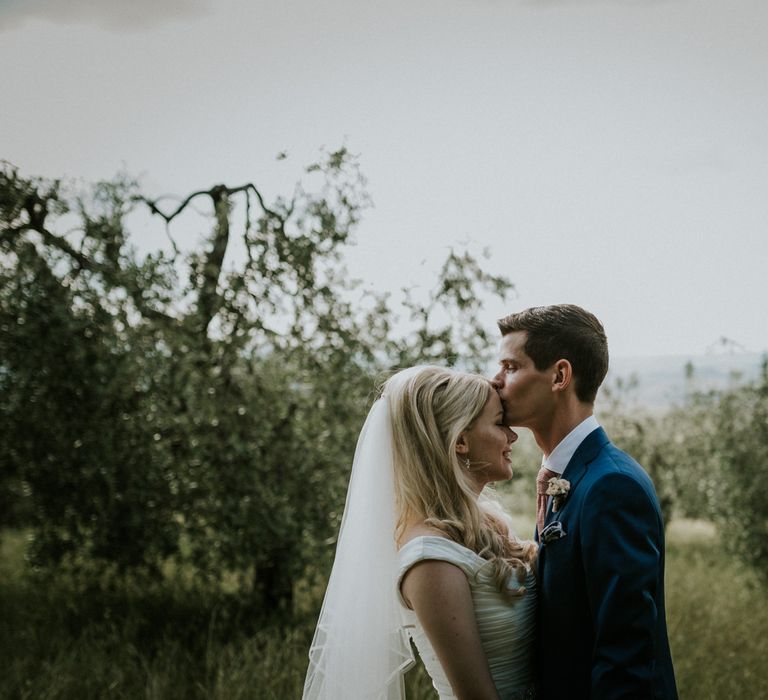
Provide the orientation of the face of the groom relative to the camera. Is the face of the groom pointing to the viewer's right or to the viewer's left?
to the viewer's left

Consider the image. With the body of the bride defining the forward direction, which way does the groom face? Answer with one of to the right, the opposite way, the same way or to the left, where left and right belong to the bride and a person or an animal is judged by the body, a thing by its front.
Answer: the opposite way

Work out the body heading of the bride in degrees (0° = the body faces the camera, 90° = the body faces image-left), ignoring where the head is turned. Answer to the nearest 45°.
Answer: approximately 270°

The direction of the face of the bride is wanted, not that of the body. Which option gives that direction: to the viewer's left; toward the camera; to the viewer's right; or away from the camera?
to the viewer's right

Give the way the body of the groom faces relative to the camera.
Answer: to the viewer's left

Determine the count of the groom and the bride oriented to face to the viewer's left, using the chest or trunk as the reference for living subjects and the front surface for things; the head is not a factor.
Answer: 1

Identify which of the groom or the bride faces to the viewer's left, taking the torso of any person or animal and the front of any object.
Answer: the groom
